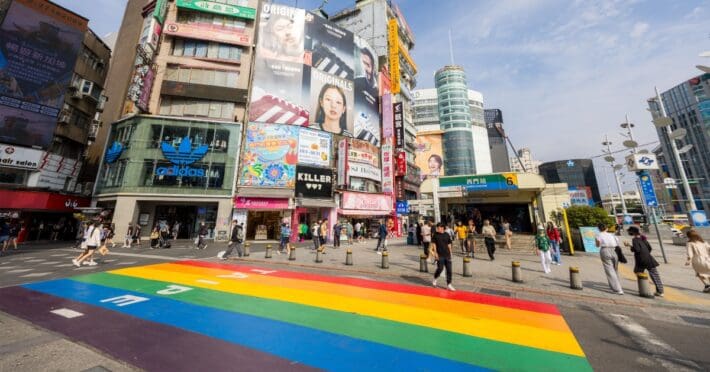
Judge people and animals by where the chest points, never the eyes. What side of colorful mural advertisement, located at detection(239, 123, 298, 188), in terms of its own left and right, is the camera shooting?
front

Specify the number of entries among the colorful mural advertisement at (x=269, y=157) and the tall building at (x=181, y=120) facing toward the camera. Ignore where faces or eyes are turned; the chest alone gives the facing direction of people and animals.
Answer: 2

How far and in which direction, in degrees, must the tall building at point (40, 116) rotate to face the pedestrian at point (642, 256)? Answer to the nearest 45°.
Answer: approximately 45° to its right

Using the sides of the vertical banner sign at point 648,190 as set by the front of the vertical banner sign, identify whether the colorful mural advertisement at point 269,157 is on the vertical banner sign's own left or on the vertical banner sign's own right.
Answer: on the vertical banner sign's own right

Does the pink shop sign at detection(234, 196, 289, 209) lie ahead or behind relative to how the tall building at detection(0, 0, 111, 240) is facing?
ahead

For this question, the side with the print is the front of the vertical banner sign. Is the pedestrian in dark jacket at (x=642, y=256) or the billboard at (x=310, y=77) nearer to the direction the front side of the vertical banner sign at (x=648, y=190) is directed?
the pedestrian in dark jacket

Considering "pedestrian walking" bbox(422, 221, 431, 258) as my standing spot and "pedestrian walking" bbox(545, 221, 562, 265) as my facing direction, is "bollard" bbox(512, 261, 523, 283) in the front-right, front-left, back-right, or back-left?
front-right

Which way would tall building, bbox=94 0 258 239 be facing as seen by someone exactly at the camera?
facing the viewer

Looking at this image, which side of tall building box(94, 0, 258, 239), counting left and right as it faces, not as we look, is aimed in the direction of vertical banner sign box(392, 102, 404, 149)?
left

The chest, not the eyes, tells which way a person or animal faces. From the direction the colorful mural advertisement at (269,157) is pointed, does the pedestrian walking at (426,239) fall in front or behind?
in front

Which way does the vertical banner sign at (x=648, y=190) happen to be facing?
toward the camera
